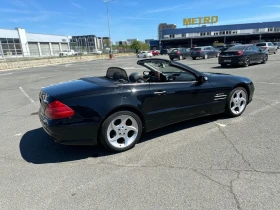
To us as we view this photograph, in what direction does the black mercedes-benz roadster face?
facing away from the viewer and to the right of the viewer

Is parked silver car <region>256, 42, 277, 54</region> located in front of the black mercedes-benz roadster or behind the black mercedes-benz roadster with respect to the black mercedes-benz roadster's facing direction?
in front

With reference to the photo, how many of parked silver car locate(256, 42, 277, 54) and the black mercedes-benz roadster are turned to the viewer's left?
0
